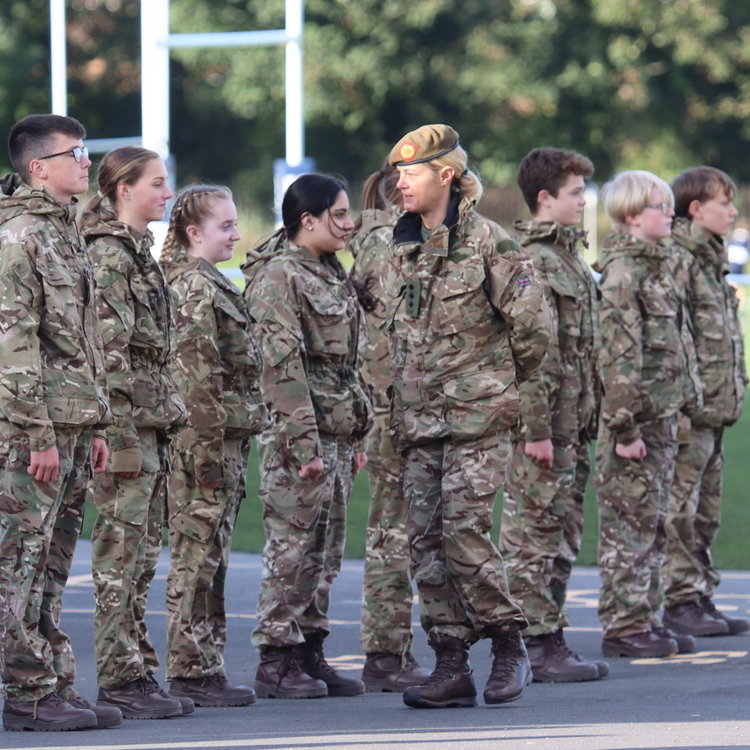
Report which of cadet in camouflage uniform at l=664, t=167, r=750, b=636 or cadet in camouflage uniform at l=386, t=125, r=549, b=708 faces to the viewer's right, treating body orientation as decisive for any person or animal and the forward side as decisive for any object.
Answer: cadet in camouflage uniform at l=664, t=167, r=750, b=636

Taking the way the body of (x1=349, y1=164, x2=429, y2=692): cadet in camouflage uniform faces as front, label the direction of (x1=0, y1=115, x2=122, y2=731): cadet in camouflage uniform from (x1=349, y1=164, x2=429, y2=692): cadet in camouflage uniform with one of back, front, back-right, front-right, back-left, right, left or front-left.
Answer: back-right

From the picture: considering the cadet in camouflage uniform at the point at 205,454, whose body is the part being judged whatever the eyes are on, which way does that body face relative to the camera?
to the viewer's right

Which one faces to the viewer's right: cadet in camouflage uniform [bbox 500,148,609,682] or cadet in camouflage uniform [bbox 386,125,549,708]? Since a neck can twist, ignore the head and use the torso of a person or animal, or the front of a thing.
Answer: cadet in camouflage uniform [bbox 500,148,609,682]

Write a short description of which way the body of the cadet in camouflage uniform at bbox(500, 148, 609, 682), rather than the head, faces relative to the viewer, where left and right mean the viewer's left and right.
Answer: facing to the right of the viewer

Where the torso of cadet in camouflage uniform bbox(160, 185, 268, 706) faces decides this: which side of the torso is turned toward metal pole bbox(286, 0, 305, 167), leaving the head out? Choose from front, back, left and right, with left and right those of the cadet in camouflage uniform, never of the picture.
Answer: left

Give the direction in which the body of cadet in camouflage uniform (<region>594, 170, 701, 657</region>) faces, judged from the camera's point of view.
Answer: to the viewer's right

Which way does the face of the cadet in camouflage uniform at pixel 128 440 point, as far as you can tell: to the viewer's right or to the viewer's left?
to the viewer's right

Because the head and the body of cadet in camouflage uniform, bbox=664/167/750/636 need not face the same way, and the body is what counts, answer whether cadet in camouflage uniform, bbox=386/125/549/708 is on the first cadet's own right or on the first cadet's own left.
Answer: on the first cadet's own right

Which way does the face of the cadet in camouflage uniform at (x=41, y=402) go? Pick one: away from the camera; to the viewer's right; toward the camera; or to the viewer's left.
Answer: to the viewer's right

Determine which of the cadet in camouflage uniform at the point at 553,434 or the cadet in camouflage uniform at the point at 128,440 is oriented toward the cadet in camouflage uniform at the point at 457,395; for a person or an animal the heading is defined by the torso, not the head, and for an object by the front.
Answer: the cadet in camouflage uniform at the point at 128,440

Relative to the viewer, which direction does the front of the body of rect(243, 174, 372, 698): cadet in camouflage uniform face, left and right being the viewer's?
facing to the right of the viewer

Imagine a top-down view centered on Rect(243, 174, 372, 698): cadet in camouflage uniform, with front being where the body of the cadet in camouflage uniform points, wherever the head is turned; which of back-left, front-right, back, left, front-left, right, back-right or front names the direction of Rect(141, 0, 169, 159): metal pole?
left

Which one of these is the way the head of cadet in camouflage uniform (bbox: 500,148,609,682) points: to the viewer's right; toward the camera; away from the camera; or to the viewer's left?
to the viewer's right

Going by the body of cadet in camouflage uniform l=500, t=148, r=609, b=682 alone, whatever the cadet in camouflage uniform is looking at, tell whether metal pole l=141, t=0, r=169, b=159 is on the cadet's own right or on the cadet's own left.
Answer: on the cadet's own left

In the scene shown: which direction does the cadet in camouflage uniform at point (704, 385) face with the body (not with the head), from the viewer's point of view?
to the viewer's right

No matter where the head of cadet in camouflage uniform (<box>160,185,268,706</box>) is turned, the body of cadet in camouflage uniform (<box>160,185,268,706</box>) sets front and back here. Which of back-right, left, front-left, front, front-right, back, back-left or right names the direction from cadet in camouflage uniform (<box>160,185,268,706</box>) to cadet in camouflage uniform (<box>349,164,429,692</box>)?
front-left
